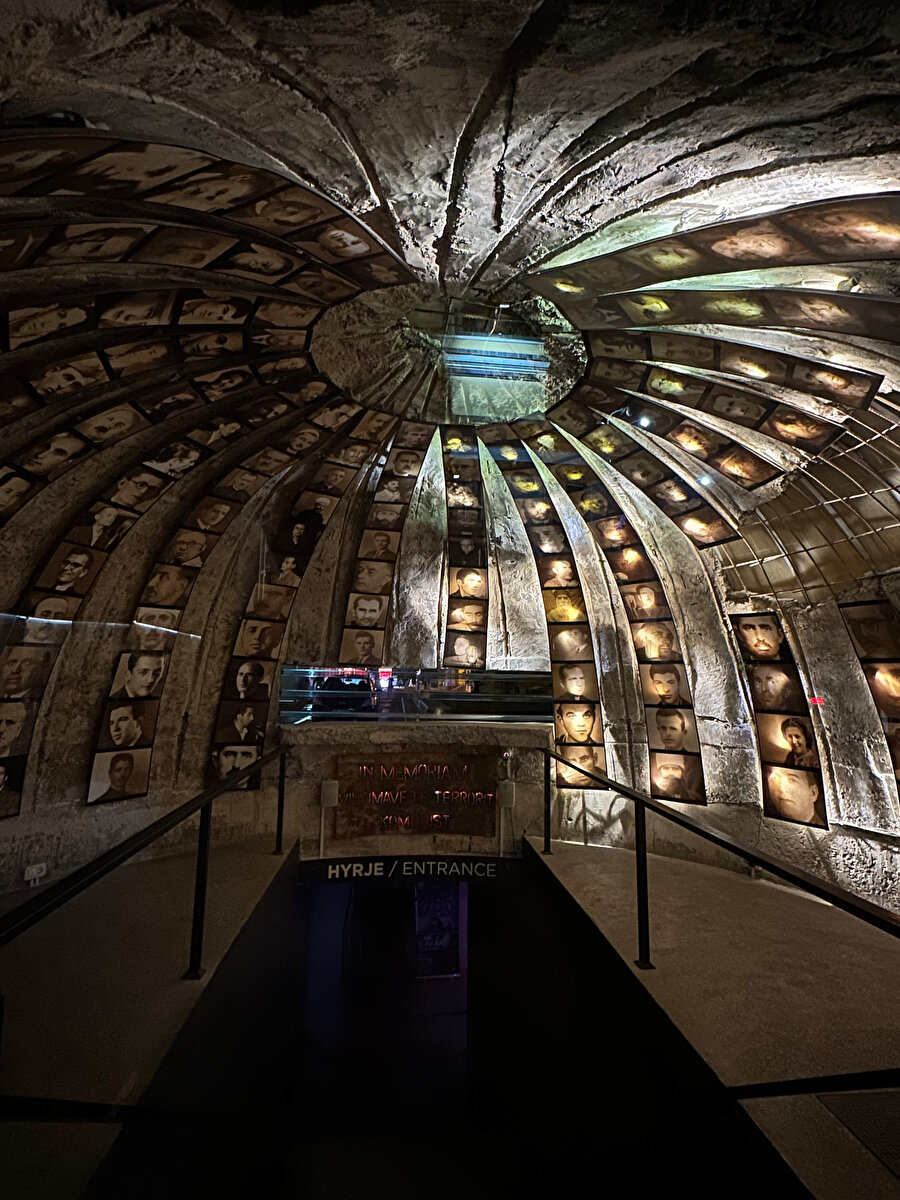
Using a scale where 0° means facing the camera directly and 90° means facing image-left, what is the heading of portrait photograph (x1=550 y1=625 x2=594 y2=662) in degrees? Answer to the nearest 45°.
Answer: approximately 0°

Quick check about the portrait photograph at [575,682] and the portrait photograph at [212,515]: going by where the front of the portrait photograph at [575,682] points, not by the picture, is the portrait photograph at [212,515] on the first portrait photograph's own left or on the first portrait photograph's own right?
on the first portrait photograph's own right

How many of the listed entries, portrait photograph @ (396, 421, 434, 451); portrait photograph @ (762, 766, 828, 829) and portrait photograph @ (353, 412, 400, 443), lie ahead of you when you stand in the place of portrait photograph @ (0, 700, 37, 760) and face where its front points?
3

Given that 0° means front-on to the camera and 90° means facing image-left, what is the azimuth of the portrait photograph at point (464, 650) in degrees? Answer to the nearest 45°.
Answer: approximately 0°

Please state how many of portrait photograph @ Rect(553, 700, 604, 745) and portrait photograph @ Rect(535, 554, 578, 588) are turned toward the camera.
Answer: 2

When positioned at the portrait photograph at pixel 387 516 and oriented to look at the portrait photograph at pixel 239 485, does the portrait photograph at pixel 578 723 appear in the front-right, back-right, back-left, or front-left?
back-left

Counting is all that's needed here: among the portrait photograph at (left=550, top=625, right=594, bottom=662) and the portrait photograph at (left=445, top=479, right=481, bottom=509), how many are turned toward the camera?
2
